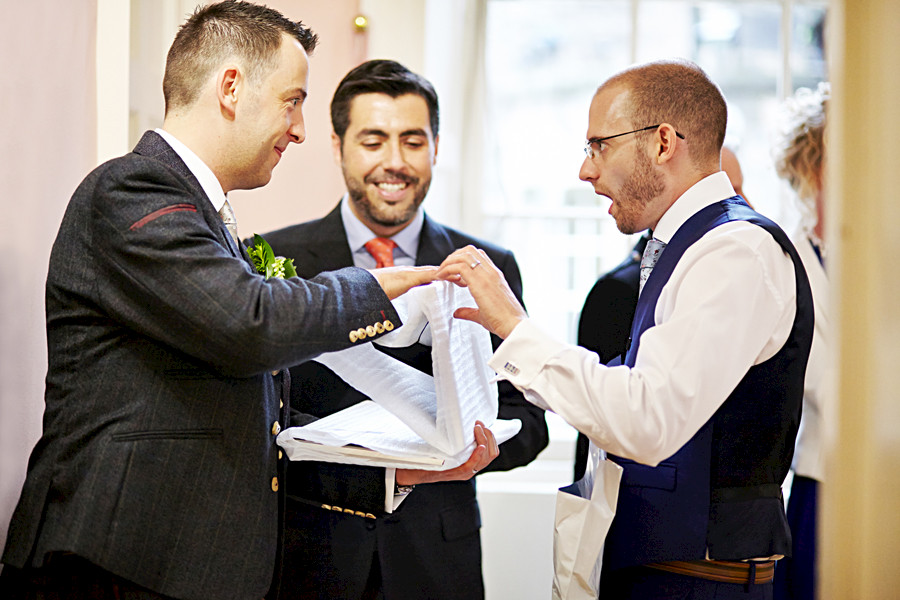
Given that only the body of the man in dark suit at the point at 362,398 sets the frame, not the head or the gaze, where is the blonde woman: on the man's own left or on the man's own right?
on the man's own left

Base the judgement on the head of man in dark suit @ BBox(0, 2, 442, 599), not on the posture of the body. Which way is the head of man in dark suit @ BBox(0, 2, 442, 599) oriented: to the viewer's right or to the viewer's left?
to the viewer's right

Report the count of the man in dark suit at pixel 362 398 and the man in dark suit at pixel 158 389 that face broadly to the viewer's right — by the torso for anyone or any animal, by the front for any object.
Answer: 1

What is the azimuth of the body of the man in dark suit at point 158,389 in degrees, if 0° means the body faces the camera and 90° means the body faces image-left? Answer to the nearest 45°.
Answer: approximately 270°

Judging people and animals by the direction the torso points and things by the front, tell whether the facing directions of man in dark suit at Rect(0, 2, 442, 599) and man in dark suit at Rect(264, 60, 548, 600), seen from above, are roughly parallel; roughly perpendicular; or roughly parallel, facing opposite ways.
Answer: roughly perpendicular

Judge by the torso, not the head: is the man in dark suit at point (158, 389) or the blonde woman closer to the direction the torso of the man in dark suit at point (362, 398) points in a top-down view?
the man in dark suit

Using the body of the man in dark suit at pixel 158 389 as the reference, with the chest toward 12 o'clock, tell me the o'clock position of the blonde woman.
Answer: The blonde woman is roughly at 11 o'clock from the man in dark suit.
